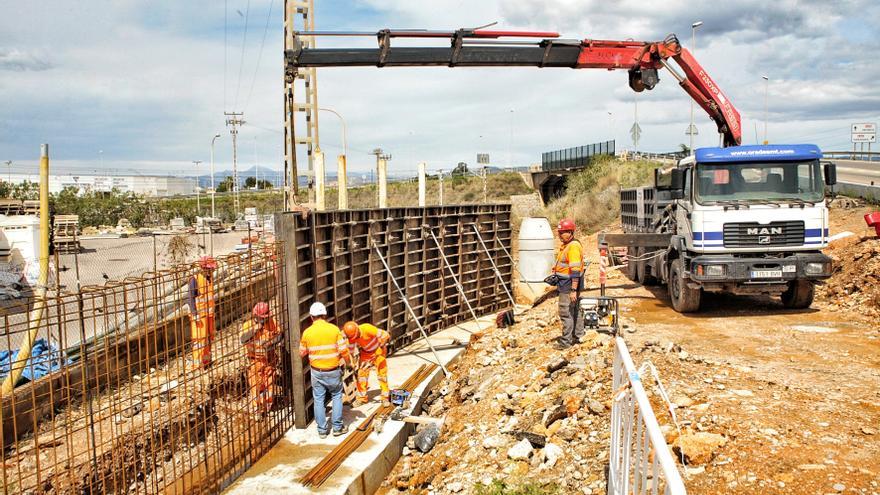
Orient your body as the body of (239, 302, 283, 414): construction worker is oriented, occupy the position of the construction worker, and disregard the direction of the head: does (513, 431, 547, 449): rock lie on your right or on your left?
on your left

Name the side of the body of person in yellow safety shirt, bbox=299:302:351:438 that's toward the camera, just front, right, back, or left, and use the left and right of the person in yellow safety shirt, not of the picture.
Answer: back

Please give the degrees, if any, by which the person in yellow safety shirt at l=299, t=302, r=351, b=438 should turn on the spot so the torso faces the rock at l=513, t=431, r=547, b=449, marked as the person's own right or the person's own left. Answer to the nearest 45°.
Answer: approximately 135° to the person's own right

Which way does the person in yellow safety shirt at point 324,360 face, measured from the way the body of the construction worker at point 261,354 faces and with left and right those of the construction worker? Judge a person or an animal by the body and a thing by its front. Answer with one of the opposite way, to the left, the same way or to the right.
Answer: the opposite way

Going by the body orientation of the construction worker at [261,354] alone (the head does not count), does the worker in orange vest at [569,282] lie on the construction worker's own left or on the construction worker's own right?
on the construction worker's own left

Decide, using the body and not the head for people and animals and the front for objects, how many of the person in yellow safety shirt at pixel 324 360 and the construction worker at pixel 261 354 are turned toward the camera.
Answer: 1

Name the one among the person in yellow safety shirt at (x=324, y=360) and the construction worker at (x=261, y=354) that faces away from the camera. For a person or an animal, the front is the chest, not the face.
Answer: the person in yellow safety shirt

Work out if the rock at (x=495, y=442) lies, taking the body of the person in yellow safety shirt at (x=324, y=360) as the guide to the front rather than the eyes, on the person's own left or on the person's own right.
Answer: on the person's own right

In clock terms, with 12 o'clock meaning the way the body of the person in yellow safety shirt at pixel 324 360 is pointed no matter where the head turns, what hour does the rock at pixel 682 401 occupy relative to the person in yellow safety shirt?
The rock is roughly at 4 o'clock from the person in yellow safety shirt.

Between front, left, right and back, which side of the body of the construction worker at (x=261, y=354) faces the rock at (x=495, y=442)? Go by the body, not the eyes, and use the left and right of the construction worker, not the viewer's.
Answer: left

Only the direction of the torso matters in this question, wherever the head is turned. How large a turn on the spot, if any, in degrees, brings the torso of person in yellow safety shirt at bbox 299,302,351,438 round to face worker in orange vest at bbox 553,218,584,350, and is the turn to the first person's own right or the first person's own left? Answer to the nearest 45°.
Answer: approximately 90° to the first person's own right
